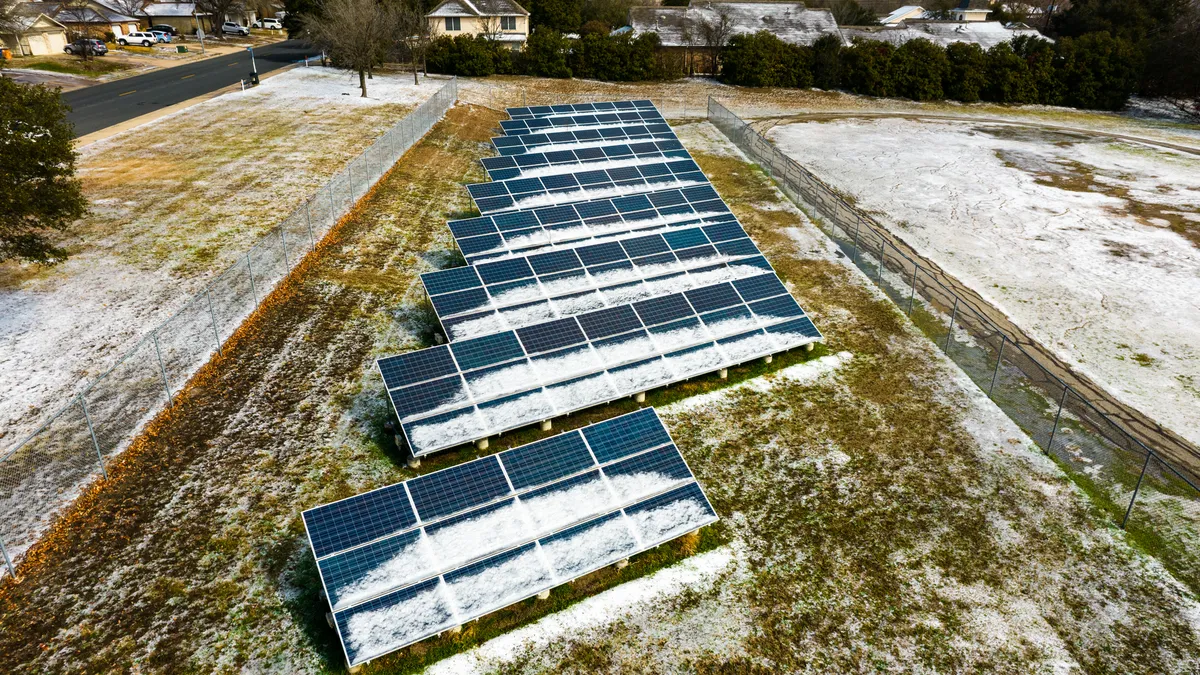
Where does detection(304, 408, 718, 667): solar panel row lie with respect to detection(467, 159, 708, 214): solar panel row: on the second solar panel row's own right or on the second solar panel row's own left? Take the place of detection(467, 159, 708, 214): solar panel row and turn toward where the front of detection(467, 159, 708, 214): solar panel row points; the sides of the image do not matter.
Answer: on the second solar panel row's own right

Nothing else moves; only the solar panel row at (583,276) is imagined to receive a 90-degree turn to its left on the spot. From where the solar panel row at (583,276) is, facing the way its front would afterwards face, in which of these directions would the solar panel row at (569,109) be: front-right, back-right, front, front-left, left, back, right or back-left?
front-left

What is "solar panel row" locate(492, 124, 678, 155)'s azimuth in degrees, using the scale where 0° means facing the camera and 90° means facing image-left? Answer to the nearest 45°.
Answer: approximately 315°

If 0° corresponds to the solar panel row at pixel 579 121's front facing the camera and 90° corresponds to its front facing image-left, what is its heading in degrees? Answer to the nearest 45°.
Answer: approximately 315°

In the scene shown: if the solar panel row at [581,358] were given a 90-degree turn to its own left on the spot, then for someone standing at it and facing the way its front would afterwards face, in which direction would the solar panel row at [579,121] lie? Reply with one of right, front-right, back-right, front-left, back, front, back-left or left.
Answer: front-left

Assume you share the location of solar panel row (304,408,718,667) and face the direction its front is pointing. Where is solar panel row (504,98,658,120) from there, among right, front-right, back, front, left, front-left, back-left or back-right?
back-left

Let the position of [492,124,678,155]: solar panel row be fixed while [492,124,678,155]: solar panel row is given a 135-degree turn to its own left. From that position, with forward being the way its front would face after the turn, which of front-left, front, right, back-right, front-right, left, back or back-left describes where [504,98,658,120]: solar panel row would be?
front

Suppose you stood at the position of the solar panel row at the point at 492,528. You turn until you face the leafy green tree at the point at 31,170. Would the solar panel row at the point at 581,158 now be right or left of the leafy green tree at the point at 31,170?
right

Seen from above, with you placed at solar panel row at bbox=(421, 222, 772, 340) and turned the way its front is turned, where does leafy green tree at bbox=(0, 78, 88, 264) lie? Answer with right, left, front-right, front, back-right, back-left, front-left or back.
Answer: back-right

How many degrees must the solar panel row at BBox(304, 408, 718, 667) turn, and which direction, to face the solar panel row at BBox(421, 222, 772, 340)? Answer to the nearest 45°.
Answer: approximately 135° to its left

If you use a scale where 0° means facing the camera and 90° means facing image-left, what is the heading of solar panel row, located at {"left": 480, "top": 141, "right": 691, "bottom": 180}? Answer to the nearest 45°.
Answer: approximately 315°
